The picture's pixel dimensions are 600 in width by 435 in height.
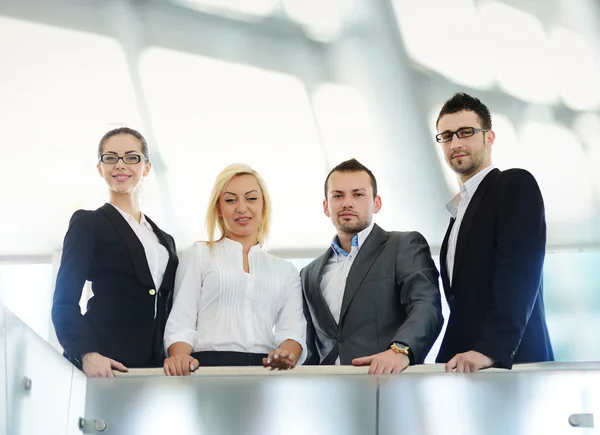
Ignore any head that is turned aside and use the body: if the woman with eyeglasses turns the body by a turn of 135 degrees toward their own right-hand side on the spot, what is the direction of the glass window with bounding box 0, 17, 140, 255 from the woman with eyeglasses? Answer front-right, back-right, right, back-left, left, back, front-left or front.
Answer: right

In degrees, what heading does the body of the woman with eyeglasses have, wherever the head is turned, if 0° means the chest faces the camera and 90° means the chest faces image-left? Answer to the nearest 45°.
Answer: approximately 315°

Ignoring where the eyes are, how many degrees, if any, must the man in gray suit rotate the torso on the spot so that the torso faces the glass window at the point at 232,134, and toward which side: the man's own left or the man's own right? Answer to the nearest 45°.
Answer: approximately 135° to the man's own right

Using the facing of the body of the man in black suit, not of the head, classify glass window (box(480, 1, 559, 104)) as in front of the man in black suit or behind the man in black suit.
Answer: behind

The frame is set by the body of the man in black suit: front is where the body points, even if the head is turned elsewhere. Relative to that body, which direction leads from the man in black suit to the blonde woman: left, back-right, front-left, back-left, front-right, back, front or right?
front-right

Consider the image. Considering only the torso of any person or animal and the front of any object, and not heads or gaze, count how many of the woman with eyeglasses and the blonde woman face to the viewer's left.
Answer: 0

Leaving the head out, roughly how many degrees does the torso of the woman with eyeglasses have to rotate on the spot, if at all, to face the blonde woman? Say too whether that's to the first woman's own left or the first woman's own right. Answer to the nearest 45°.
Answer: approximately 45° to the first woman's own left
